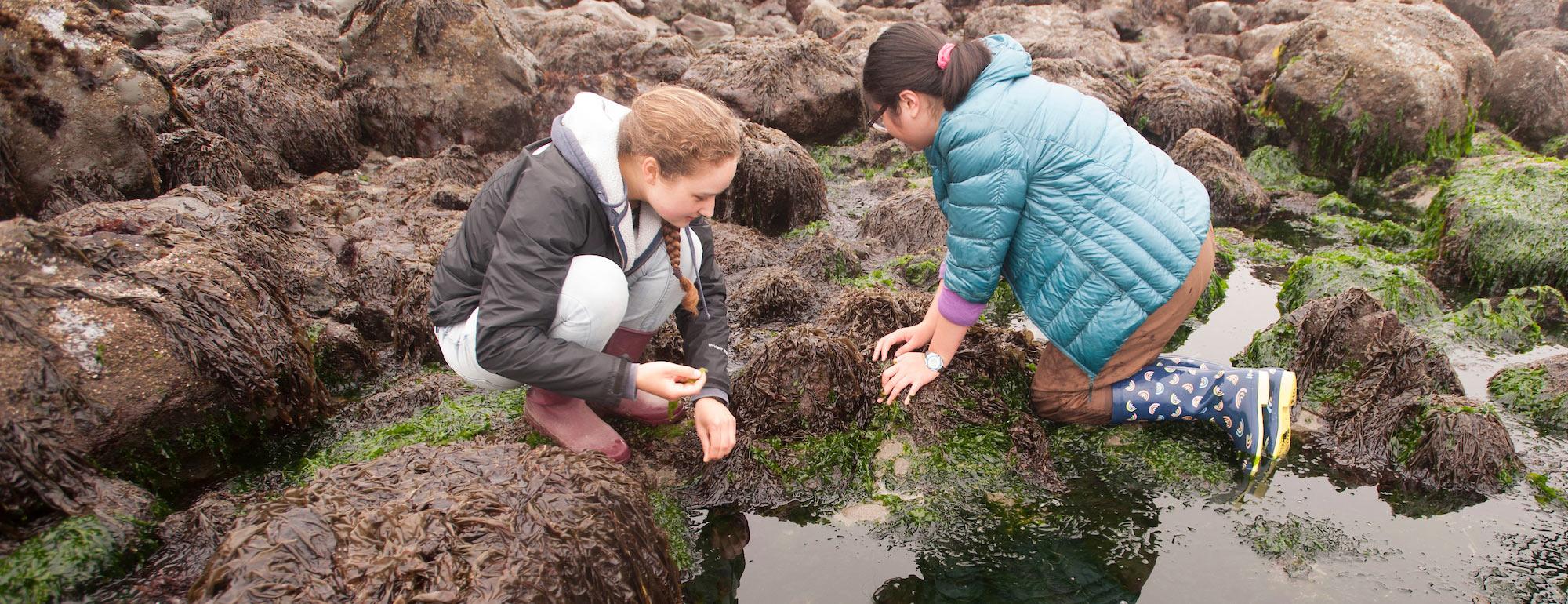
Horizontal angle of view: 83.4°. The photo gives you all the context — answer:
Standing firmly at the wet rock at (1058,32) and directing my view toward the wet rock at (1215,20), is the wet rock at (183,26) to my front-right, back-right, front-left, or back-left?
back-left

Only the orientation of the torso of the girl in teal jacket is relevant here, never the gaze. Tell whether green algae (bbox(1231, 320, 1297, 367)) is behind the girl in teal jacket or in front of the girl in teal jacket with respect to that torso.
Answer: behind

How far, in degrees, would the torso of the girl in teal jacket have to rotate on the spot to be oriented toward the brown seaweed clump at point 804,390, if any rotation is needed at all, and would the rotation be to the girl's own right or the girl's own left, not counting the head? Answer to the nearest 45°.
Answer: approximately 45° to the girl's own left

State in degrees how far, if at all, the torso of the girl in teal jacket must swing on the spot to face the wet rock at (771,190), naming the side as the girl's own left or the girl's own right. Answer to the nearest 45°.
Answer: approximately 45° to the girl's own right

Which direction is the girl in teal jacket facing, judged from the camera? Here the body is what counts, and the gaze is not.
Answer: to the viewer's left

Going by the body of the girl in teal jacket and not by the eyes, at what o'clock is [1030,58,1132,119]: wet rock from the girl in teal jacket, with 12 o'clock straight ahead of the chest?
The wet rock is roughly at 3 o'clock from the girl in teal jacket.

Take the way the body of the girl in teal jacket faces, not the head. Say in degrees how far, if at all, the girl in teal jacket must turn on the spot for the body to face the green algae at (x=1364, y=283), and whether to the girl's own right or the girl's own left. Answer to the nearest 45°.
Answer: approximately 135° to the girl's own right

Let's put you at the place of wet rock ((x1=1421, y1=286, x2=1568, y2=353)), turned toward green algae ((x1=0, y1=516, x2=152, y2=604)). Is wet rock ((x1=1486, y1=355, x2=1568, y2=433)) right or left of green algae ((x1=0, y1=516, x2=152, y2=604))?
left

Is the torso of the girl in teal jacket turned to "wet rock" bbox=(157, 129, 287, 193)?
yes
